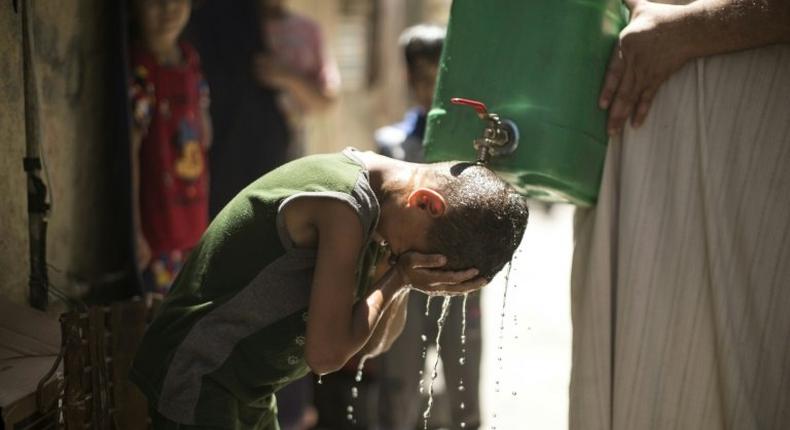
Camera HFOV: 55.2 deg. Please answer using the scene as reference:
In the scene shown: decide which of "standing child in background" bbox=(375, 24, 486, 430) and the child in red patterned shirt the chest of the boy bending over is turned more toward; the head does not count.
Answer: the standing child in background

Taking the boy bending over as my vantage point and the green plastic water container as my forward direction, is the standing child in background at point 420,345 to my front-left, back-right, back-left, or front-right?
front-left

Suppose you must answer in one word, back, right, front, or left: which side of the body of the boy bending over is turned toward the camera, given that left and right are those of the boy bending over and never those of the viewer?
right

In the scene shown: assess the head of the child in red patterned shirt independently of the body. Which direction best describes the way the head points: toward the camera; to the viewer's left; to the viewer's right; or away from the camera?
toward the camera

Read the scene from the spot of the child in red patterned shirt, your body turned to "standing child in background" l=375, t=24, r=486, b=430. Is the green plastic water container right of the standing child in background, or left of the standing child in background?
right

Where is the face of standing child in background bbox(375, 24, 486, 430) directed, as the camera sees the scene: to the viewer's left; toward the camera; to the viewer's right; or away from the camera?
toward the camera

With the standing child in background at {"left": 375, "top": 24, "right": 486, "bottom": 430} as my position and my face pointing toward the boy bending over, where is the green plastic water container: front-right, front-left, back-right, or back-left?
front-left

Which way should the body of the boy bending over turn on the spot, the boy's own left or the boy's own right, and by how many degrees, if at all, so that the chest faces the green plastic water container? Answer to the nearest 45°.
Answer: approximately 45° to the boy's own left

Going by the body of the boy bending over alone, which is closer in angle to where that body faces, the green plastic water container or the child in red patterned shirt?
the green plastic water container

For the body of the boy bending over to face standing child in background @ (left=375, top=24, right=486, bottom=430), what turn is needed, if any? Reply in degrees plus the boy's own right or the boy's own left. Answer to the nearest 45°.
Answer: approximately 90° to the boy's own left

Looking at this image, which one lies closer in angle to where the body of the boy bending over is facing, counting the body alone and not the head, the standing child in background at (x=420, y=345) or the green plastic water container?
the green plastic water container

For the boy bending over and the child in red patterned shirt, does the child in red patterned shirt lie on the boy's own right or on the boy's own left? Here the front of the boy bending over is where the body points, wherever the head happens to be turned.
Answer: on the boy's own left
